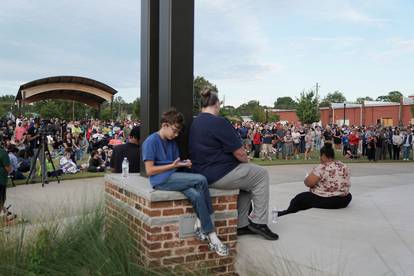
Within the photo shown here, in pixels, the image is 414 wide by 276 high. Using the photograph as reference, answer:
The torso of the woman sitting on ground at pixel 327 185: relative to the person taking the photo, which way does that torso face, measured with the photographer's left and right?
facing away from the viewer and to the left of the viewer

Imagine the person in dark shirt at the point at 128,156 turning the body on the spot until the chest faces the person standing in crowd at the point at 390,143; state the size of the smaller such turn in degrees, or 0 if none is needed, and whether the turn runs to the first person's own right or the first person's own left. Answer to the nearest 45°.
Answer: approximately 45° to the first person's own right

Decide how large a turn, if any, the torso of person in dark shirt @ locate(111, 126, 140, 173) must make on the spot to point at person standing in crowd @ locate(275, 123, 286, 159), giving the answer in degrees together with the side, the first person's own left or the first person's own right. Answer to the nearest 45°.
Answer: approximately 45° to the first person's own right

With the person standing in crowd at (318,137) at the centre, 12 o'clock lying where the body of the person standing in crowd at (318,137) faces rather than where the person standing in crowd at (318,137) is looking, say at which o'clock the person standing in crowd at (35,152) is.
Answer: the person standing in crowd at (35,152) is roughly at 1 o'clock from the person standing in crowd at (318,137).

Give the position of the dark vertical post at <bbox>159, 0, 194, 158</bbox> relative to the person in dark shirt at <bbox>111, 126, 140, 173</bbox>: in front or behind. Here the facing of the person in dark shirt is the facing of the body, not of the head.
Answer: behind

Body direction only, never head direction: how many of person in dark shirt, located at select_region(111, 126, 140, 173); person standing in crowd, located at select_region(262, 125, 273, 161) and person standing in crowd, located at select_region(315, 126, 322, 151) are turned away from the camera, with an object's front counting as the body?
1

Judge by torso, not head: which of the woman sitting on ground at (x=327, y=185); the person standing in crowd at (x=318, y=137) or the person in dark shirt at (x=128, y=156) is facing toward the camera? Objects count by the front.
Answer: the person standing in crowd

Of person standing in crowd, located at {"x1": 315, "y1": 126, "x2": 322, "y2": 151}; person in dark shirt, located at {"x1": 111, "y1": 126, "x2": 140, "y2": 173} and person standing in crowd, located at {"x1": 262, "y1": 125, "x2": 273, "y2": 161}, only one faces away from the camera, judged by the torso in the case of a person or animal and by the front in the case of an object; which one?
the person in dark shirt

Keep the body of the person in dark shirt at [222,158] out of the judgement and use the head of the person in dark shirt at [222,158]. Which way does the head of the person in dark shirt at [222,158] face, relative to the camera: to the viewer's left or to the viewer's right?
to the viewer's right

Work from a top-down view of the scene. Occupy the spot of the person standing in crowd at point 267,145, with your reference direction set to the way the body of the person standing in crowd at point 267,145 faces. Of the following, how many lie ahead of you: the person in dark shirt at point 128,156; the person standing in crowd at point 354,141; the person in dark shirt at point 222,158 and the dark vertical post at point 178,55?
3
